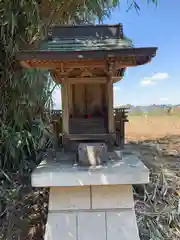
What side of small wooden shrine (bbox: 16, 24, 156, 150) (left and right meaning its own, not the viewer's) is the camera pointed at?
front
